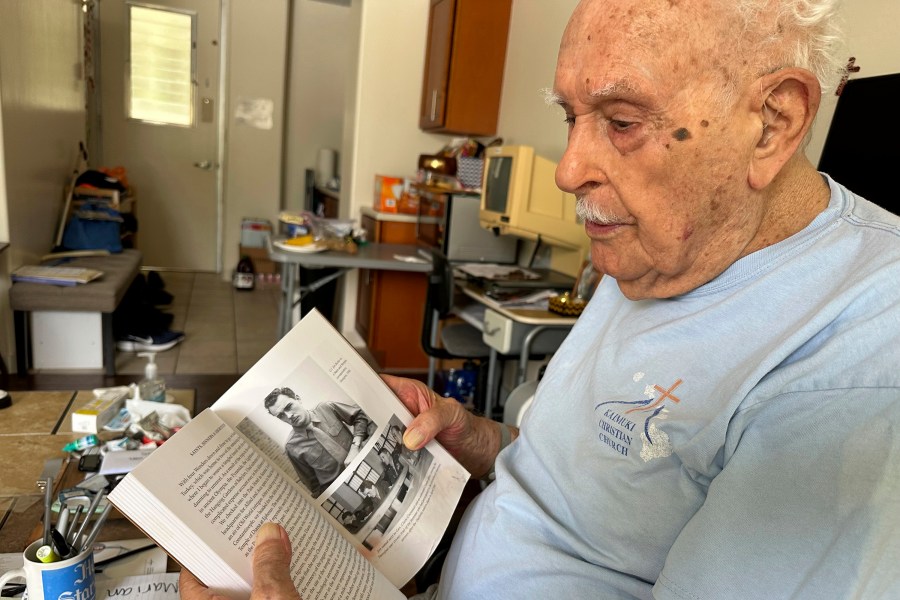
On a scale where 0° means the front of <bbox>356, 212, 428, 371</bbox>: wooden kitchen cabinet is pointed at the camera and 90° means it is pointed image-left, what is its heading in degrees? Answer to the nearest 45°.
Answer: approximately 90°

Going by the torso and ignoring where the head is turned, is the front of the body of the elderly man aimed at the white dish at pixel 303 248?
no

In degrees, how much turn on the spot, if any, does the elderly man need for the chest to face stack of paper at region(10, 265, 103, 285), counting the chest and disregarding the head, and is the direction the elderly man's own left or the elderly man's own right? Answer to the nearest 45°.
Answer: approximately 90° to the elderly man's own right

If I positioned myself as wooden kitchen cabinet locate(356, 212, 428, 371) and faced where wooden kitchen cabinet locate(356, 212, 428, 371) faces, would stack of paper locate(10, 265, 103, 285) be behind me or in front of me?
in front

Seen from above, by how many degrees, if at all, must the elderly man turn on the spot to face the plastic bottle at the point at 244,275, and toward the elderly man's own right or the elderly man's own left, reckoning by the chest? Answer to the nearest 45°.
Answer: approximately 90° to the elderly man's own right

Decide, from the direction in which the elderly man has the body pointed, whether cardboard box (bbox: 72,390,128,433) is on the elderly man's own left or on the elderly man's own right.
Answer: on the elderly man's own right

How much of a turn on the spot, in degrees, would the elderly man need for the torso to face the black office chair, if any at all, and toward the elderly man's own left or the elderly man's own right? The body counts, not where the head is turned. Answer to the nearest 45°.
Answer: approximately 135° to the elderly man's own right

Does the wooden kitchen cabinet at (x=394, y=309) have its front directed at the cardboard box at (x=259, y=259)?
no

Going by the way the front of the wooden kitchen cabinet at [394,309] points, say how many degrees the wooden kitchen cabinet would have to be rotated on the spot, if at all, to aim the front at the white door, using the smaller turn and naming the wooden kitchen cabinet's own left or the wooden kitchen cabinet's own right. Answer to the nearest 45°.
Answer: approximately 45° to the wooden kitchen cabinet's own right

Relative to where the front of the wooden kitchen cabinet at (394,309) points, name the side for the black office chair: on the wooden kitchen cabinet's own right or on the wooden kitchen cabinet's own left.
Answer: on the wooden kitchen cabinet's own left

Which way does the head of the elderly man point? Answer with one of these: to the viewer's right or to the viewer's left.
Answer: to the viewer's left

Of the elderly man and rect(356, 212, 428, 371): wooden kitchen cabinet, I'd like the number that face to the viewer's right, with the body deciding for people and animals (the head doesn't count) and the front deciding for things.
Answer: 0

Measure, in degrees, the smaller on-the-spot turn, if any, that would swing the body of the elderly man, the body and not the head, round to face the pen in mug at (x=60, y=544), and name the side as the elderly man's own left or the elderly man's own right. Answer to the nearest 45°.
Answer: approximately 45° to the elderly man's own right

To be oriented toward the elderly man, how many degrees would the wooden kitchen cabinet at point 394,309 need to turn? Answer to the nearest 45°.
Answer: approximately 90° to its left
